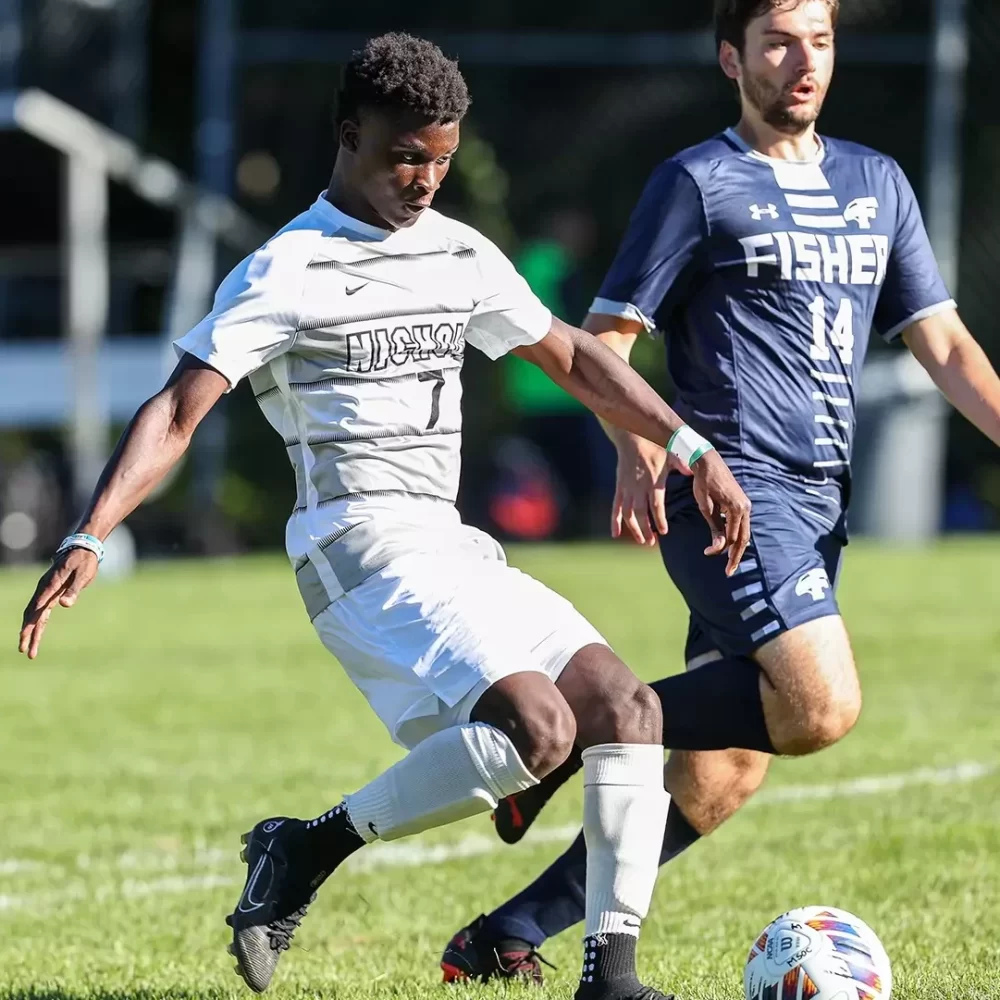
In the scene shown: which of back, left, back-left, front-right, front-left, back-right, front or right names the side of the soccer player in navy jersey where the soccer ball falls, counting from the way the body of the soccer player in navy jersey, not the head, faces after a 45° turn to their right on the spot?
front

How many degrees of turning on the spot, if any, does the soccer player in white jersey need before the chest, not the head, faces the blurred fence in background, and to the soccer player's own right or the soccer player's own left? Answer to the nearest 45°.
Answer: approximately 135° to the soccer player's own left

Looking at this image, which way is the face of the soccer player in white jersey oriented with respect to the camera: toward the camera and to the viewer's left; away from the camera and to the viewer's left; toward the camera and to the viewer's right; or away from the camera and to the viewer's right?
toward the camera and to the viewer's right

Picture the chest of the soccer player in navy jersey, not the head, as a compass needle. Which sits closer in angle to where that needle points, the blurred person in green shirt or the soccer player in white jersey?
the soccer player in white jersey

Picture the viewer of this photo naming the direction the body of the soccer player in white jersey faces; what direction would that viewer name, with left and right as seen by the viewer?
facing the viewer and to the right of the viewer

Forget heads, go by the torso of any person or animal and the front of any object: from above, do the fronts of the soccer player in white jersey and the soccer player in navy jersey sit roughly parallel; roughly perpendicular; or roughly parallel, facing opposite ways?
roughly parallel

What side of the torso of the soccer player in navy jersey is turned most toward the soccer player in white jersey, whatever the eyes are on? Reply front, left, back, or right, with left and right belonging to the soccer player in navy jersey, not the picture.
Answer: right

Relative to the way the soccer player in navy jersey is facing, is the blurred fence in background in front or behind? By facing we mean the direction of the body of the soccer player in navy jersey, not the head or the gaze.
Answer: behind

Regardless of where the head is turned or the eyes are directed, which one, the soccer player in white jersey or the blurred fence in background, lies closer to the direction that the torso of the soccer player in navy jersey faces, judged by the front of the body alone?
the soccer player in white jersey

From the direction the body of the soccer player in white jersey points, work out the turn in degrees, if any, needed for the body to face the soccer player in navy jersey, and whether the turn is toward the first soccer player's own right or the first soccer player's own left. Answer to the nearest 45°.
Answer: approximately 90° to the first soccer player's own left

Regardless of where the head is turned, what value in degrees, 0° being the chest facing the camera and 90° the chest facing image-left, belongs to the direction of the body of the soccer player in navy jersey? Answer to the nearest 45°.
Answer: approximately 315°

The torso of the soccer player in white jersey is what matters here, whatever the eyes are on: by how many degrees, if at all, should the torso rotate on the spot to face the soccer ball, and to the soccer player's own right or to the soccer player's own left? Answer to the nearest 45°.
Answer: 0° — they already face it

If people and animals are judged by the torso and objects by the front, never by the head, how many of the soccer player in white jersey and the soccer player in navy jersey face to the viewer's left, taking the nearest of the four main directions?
0

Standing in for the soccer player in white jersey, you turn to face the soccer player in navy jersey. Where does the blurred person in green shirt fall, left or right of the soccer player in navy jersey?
left
